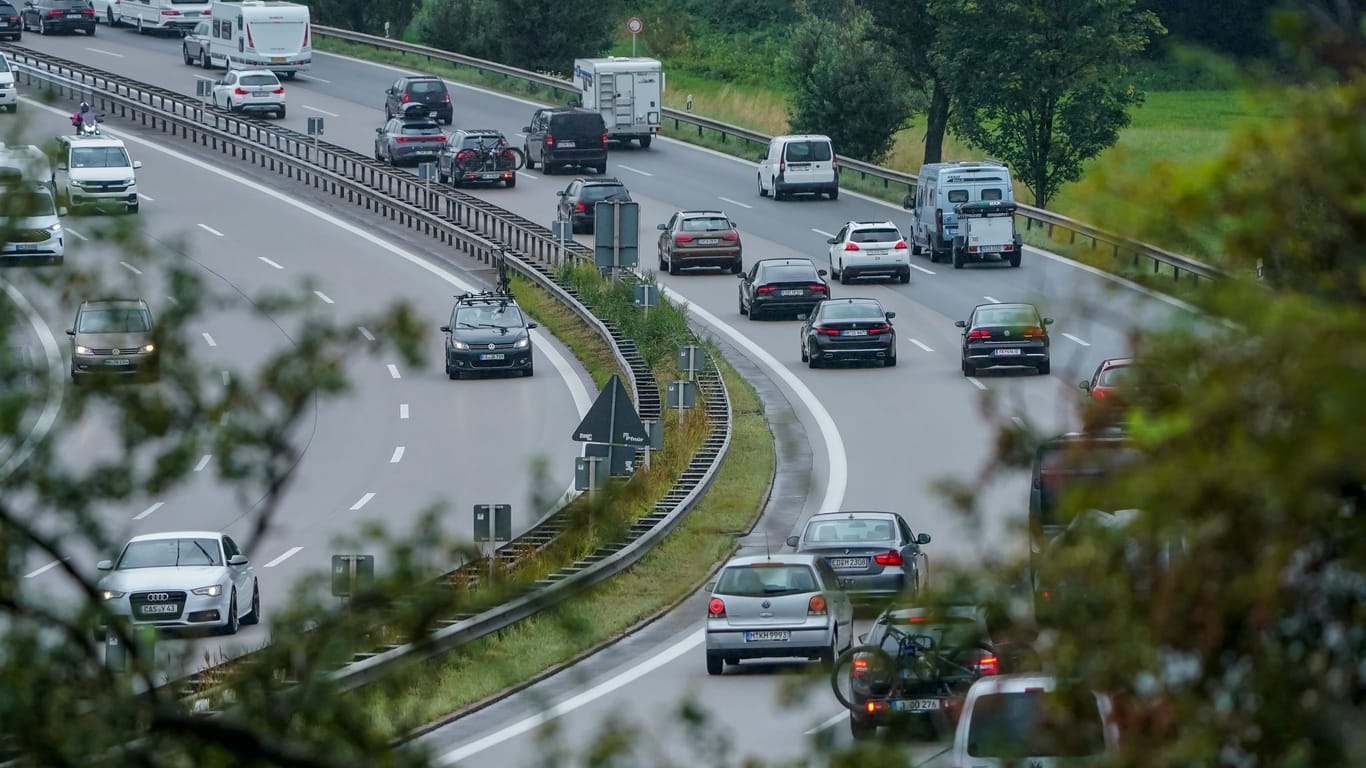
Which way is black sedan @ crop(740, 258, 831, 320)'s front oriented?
away from the camera

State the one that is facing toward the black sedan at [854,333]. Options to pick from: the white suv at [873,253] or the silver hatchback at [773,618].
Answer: the silver hatchback

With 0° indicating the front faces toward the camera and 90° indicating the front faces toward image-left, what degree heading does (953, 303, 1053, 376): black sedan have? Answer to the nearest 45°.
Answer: approximately 180°

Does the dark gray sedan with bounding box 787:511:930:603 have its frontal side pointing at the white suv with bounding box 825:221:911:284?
yes

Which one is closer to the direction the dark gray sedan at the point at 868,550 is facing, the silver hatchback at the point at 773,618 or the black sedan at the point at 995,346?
the black sedan

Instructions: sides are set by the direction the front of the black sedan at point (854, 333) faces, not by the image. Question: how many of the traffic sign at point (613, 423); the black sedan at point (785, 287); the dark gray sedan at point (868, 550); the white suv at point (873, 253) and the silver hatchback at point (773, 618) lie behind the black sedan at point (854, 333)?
3

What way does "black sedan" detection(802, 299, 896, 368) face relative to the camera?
away from the camera

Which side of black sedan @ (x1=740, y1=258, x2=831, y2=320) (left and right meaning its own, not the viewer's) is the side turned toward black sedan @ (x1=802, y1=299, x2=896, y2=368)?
back

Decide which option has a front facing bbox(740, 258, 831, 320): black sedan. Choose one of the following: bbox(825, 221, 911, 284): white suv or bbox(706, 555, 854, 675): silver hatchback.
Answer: the silver hatchback

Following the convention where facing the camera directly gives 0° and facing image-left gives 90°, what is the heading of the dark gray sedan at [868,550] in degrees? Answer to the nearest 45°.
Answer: approximately 180°

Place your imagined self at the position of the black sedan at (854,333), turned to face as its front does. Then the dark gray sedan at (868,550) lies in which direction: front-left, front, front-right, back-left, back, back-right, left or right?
back

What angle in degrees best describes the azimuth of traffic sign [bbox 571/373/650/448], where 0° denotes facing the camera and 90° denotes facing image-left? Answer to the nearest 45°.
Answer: approximately 180°
